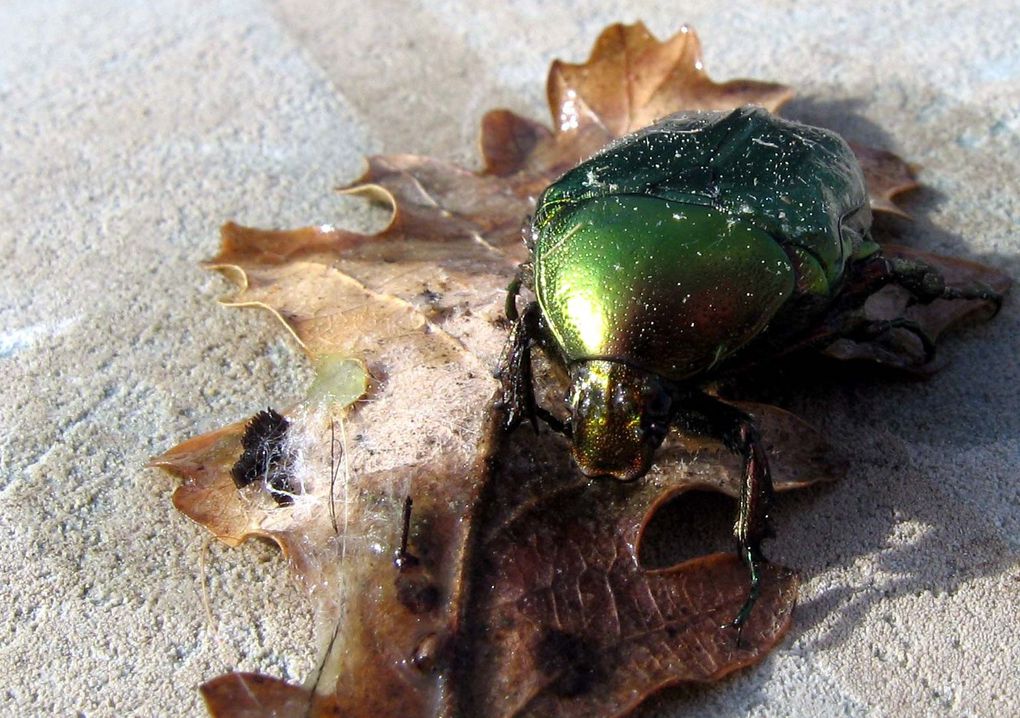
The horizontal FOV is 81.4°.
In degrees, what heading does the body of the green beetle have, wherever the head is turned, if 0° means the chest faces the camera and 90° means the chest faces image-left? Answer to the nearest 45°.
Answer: approximately 45°
